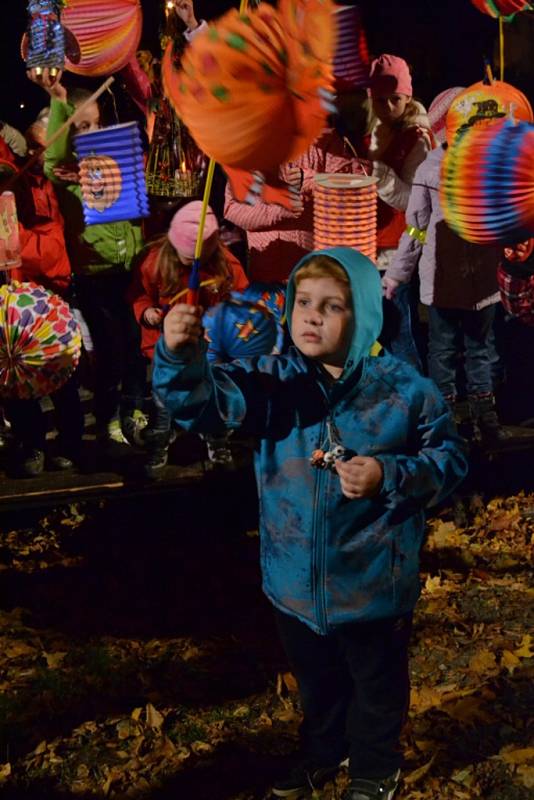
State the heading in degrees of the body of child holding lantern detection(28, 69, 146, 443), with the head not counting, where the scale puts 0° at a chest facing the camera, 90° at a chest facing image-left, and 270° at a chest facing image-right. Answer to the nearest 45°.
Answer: approximately 0°

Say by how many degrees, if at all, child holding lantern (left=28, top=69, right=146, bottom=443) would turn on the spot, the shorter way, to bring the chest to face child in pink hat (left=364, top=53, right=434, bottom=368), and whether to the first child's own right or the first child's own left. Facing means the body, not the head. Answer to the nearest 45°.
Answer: approximately 90° to the first child's own left

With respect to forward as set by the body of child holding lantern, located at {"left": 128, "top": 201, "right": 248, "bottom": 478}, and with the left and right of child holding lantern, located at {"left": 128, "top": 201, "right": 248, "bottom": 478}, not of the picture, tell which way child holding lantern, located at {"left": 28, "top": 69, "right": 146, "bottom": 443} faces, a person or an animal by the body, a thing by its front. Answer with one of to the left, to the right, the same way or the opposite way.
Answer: the same way

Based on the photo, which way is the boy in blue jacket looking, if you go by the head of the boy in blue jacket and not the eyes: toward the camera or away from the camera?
toward the camera

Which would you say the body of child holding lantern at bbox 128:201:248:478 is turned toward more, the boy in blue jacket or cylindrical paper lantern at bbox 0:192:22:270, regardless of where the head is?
the boy in blue jacket

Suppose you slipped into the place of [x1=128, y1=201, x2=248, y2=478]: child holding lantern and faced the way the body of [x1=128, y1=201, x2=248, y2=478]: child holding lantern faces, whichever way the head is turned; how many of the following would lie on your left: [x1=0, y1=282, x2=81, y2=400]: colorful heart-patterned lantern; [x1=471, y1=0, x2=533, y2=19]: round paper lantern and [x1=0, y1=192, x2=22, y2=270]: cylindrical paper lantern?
1

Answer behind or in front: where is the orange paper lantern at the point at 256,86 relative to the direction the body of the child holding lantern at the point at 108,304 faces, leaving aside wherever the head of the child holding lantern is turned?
in front

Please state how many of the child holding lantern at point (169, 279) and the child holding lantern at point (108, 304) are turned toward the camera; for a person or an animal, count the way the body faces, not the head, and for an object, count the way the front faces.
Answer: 2

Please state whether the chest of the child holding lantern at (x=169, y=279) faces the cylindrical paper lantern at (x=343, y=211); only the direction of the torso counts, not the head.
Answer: no

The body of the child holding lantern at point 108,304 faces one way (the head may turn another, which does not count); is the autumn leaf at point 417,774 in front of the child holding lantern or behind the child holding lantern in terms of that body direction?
in front

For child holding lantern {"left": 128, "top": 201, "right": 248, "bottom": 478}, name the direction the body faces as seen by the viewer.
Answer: toward the camera

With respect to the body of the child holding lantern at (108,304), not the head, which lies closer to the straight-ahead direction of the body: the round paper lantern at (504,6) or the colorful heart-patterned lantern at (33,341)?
the colorful heart-patterned lantern

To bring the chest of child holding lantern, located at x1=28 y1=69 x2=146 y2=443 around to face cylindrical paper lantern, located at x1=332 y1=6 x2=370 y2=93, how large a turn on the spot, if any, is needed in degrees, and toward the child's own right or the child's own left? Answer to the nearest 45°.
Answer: approximately 90° to the child's own left
